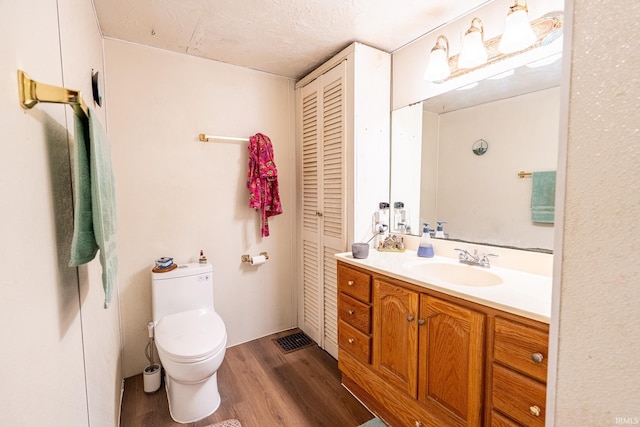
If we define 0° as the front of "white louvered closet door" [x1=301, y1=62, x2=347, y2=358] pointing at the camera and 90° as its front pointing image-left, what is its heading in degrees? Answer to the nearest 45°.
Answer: approximately 45°

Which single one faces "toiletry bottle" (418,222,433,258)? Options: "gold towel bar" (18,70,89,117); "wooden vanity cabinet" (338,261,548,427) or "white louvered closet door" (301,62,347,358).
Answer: the gold towel bar

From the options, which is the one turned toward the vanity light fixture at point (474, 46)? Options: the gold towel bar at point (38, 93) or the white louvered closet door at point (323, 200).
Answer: the gold towel bar

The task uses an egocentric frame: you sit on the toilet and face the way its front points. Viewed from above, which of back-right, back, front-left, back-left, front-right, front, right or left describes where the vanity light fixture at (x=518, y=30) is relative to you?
front-left

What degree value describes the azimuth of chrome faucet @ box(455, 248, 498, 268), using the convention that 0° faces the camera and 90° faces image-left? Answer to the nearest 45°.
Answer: approximately 45°

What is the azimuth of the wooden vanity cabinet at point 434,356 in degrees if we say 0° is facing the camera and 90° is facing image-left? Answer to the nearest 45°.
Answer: approximately 45°

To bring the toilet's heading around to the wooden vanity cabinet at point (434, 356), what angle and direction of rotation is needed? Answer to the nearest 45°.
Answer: approximately 45° to its left

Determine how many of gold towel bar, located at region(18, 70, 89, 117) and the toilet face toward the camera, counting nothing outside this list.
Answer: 1

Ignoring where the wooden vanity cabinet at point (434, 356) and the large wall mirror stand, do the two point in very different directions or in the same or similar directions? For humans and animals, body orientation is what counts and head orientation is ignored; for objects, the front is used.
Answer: same or similar directions

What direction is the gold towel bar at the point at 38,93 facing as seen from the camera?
to the viewer's right

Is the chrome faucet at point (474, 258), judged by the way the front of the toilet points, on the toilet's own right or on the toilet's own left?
on the toilet's own left

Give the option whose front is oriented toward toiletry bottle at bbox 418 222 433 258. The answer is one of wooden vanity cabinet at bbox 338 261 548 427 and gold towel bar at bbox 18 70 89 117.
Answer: the gold towel bar
